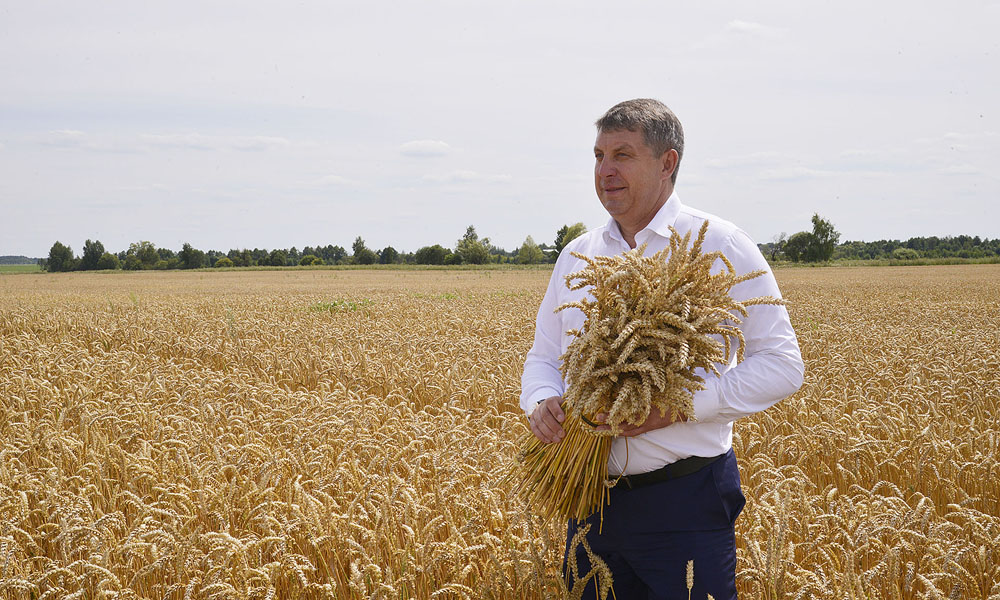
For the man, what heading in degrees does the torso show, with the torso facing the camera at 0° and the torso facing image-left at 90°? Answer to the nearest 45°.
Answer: approximately 45°
